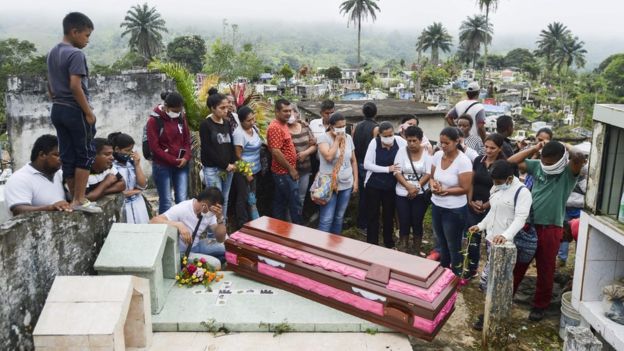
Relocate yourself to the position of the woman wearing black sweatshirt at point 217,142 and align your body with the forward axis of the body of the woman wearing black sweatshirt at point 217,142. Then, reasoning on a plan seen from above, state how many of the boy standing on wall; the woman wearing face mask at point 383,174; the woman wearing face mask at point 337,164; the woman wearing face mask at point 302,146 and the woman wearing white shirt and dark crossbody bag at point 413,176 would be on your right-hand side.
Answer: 1

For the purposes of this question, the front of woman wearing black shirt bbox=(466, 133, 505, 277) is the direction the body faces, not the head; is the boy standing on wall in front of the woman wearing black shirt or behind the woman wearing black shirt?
in front

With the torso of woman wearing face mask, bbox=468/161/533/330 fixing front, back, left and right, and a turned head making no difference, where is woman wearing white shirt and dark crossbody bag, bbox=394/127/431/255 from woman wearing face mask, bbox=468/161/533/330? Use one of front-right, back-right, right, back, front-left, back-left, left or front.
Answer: right

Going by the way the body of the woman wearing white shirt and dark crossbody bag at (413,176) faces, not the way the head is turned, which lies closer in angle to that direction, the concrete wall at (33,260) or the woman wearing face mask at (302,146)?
the concrete wall

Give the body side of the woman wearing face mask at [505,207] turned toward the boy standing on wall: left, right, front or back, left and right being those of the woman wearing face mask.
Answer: front

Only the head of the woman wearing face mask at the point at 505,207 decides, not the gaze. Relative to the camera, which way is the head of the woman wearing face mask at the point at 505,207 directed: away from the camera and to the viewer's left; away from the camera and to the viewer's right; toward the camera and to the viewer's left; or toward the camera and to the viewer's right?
toward the camera and to the viewer's left

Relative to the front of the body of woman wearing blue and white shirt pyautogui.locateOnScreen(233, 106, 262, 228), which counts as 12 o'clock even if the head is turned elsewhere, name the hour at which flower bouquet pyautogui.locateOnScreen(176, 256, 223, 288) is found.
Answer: The flower bouquet is roughly at 2 o'clock from the woman wearing blue and white shirt.

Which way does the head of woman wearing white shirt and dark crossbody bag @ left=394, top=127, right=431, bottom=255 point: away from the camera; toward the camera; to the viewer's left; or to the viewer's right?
toward the camera

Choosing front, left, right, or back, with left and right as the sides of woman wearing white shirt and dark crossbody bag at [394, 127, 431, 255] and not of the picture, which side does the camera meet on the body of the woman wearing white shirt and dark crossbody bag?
front

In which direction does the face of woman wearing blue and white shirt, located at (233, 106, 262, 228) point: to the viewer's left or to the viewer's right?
to the viewer's right

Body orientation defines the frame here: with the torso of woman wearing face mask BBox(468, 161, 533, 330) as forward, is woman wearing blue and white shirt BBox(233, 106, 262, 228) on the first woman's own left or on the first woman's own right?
on the first woman's own right

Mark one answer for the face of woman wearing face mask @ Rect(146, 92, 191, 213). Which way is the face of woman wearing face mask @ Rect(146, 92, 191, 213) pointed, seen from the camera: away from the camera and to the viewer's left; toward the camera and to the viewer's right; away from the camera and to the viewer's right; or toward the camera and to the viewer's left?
toward the camera and to the viewer's right

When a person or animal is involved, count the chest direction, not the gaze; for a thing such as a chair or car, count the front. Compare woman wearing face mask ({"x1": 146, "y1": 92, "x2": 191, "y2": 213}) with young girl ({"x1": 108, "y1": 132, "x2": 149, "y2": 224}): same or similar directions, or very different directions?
same or similar directions

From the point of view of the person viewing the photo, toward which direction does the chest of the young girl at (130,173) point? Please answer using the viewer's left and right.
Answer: facing the viewer and to the right of the viewer

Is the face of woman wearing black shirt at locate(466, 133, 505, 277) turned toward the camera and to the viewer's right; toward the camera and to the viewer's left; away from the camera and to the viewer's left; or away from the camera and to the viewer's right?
toward the camera and to the viewer's left

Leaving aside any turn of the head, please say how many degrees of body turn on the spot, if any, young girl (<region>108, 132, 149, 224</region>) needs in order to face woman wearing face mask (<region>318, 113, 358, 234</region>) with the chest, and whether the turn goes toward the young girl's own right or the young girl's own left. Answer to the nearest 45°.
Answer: approximately 45° to the young girl's own left

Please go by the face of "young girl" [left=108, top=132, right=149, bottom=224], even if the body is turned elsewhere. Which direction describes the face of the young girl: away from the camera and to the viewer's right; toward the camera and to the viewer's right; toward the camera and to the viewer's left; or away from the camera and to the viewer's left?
toward the camera and to the viewer's right

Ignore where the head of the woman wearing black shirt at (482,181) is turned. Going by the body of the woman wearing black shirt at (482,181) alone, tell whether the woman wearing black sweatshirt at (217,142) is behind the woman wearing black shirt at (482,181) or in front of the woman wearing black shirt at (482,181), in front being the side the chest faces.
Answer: in front

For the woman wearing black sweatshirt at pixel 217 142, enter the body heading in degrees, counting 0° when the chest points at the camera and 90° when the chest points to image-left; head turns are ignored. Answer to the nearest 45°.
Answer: approximately 315°
